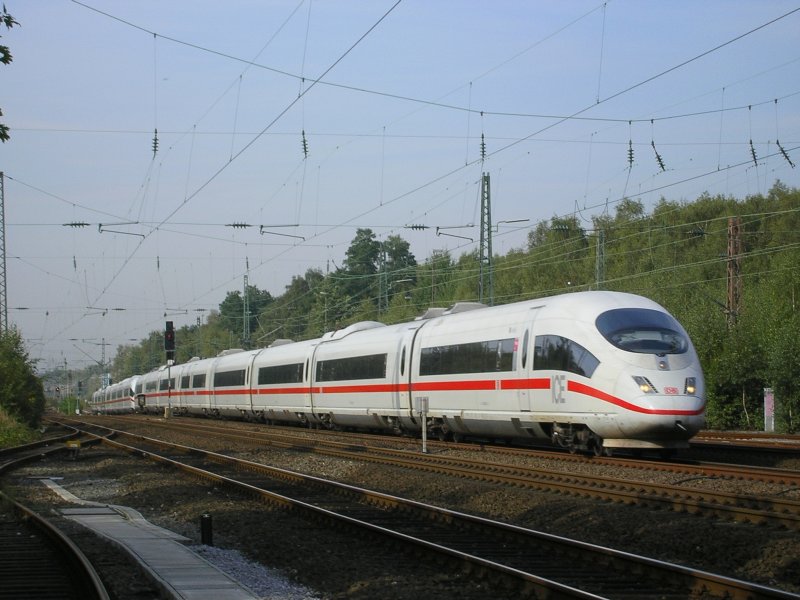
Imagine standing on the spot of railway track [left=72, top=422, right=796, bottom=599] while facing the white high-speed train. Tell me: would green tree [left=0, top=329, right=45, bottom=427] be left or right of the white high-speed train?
left

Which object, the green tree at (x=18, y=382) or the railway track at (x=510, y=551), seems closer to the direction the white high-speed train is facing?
the railway track

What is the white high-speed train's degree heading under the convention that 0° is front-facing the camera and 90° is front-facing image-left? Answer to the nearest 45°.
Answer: approximately 315°

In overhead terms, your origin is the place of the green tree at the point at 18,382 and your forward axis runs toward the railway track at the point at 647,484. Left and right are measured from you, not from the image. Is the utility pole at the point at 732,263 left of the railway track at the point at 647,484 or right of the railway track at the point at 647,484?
left

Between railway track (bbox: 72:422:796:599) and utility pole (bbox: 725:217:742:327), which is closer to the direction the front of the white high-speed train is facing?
the railway track

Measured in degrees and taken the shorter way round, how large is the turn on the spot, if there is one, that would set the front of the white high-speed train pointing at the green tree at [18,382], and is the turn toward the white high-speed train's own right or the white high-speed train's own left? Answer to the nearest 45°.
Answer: approximately 180°

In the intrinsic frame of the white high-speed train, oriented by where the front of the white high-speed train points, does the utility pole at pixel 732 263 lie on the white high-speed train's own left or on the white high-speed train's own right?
on the white high-speed train's own left
